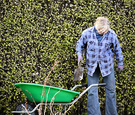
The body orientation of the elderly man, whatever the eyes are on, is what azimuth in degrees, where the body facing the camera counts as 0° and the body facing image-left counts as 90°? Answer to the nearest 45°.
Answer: approximately 0°
